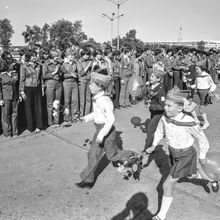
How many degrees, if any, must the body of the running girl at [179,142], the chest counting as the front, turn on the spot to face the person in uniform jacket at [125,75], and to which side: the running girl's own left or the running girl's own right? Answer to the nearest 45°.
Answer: approximately 135° to the running girl's own right

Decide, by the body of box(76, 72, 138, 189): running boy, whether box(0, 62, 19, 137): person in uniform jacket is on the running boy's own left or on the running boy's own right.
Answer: on the running boy's own right

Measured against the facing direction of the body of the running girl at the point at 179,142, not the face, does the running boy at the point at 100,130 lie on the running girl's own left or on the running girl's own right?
on the running girl's own right

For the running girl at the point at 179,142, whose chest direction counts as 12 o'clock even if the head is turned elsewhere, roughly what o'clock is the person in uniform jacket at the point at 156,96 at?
The person in uniform jacket is roughly at 4 o'clock from the running girl.

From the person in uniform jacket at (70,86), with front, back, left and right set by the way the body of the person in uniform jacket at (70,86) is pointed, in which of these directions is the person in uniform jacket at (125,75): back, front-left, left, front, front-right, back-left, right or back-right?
back-left

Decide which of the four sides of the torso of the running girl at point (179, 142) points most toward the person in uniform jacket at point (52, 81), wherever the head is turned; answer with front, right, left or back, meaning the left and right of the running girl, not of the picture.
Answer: right

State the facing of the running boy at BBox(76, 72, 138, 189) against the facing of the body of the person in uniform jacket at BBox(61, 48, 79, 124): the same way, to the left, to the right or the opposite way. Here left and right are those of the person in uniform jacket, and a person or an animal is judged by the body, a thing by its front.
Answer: to the right

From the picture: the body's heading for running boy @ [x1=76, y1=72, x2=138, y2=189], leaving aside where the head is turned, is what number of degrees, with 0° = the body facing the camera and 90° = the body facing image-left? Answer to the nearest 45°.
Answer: approximately 90°

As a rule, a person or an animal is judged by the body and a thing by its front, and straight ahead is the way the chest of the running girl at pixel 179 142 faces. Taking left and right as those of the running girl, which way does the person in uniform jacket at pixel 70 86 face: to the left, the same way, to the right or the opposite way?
to the left

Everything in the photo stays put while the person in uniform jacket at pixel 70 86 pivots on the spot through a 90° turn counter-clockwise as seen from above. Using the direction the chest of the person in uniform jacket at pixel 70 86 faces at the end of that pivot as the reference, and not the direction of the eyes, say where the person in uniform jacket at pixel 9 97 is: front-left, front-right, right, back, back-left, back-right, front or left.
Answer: back-right

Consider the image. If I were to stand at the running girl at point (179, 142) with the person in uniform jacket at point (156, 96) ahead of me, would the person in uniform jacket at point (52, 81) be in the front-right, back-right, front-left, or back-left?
front-left

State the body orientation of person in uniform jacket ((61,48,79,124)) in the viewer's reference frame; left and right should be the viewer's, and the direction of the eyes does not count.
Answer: facing the viewer

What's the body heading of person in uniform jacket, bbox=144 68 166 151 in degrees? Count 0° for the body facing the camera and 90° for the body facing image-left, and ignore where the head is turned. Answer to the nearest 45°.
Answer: approximately 45°

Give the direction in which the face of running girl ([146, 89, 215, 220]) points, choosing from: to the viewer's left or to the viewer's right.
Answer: to the viewer's left

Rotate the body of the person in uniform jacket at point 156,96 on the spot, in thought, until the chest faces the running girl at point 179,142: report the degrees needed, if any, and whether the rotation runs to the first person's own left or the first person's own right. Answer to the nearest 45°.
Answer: approximately 45° to the first person's own left

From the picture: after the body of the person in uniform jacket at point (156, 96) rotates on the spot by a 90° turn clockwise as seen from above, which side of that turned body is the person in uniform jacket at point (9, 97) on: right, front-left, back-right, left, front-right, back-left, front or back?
front-left
